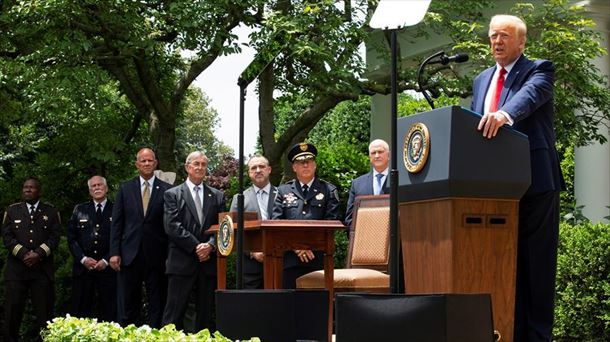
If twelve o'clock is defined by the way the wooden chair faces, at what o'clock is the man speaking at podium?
The man speaking at podium is roughly at 10 o'clock from the wooden chair.

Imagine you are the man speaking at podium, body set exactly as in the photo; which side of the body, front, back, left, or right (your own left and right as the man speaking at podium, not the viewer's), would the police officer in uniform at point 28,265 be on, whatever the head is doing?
right

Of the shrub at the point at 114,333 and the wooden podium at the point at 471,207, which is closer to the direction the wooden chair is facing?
the shrub

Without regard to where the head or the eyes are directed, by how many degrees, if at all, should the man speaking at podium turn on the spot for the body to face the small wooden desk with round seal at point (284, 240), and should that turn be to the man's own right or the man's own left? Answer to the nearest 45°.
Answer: approximately 90° to the man's own right

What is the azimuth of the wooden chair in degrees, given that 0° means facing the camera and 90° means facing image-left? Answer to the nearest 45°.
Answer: approximately 45°

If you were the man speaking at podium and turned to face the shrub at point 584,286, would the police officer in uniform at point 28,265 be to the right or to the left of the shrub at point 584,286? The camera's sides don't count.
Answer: left
